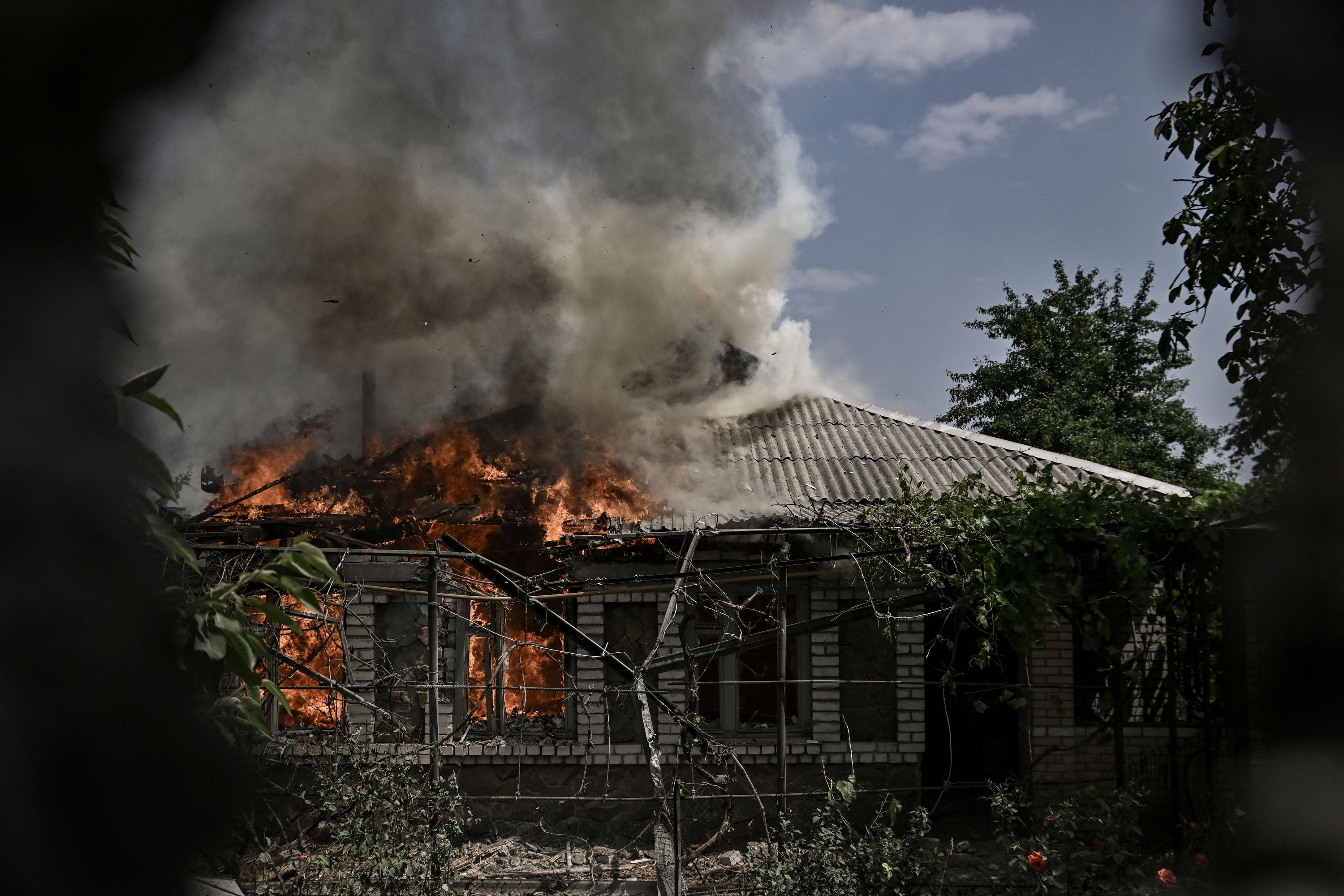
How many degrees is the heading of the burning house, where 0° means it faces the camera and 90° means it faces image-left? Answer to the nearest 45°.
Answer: approximately 0°

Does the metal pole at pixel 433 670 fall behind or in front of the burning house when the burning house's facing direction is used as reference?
in front

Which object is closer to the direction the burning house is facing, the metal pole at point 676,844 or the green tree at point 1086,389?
the metal pole

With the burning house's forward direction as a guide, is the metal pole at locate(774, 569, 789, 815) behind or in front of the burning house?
in front

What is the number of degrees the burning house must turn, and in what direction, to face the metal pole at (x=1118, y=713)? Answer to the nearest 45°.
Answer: approximately 45° to its left
